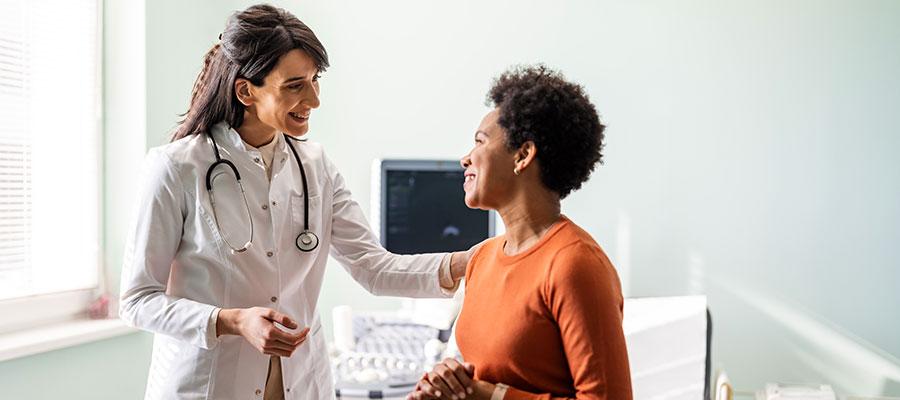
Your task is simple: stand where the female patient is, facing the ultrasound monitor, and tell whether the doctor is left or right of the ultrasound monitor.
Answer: left

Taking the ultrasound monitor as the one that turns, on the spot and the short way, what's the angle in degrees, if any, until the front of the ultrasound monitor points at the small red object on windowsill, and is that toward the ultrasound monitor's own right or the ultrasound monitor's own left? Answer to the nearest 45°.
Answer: approximately 90° to the ultrasound monitor's own right

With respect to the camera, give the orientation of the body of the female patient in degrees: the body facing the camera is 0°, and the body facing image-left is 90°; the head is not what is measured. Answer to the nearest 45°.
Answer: approximately 45°

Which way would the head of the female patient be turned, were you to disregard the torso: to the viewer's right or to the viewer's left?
to the viewer's left

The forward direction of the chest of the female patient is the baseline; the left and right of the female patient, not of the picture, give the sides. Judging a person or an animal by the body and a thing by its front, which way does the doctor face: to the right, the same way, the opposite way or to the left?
to the left

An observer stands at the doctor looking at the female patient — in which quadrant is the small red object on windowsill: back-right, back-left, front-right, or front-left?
back-left

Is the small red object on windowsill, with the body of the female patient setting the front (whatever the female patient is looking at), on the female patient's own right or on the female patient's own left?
on the female patient's own right

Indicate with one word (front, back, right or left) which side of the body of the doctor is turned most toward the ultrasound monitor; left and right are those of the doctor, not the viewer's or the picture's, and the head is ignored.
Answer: left

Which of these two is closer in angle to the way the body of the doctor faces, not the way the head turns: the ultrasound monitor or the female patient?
the female patient

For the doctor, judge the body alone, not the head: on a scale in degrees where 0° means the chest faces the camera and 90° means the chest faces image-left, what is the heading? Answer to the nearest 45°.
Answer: approximately 315°
